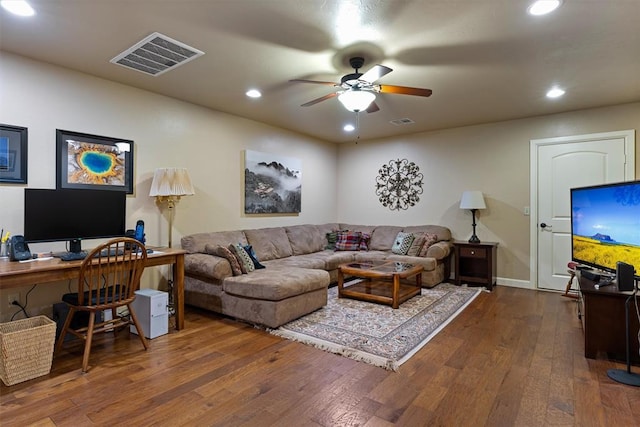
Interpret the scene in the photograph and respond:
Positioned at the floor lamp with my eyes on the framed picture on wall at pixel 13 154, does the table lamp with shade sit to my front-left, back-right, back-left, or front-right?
back-left

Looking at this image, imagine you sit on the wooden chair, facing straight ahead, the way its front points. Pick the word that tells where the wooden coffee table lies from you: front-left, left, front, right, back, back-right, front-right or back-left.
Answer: back-right

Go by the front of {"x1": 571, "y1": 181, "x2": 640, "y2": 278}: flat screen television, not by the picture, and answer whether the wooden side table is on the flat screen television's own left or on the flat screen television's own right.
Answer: on the flat screen television's own right

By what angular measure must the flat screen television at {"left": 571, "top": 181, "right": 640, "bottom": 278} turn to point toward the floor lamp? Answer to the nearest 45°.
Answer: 0° — it already faces it

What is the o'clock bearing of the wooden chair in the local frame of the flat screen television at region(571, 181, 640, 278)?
The wooden chair is roughly at 12 o'clock from the flat screen television.

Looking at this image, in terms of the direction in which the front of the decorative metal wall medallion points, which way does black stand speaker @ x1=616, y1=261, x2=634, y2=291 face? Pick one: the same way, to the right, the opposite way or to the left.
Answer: to the right

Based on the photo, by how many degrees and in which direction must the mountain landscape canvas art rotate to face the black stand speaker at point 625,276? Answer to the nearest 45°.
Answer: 0° — it already faces it

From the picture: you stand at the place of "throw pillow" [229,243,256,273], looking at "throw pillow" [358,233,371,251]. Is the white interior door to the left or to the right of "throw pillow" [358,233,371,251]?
right

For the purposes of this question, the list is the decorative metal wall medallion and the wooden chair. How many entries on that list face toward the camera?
1

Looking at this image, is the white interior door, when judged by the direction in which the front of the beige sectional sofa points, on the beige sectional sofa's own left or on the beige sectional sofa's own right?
on the beige sectional sofa's own left

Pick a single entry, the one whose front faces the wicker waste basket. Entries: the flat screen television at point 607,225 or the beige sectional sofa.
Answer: the flat screen television
